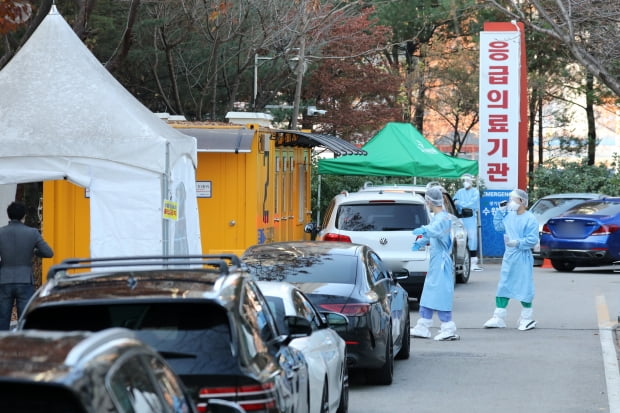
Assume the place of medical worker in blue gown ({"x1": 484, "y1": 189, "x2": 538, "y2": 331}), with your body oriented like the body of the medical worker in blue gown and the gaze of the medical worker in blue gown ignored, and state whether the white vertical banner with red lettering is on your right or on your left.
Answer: on your right

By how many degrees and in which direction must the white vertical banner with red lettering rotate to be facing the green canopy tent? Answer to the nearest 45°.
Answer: approximately 45° to its right

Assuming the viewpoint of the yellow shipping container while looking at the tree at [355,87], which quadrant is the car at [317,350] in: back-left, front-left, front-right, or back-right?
back-right

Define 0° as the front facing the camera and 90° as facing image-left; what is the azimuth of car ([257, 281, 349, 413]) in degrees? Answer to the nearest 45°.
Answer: approximately 225°

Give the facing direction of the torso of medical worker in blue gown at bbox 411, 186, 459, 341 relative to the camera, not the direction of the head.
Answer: to the viewer's left

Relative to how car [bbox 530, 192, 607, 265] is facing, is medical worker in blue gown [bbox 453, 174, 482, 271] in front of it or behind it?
behind

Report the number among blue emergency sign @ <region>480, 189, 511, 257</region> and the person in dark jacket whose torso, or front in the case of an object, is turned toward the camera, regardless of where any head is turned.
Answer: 1

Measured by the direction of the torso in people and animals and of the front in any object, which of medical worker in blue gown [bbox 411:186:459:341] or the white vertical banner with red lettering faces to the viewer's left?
the medical worker in blue gown

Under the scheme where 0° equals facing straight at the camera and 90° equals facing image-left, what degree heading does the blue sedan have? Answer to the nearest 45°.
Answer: approximately 225°
